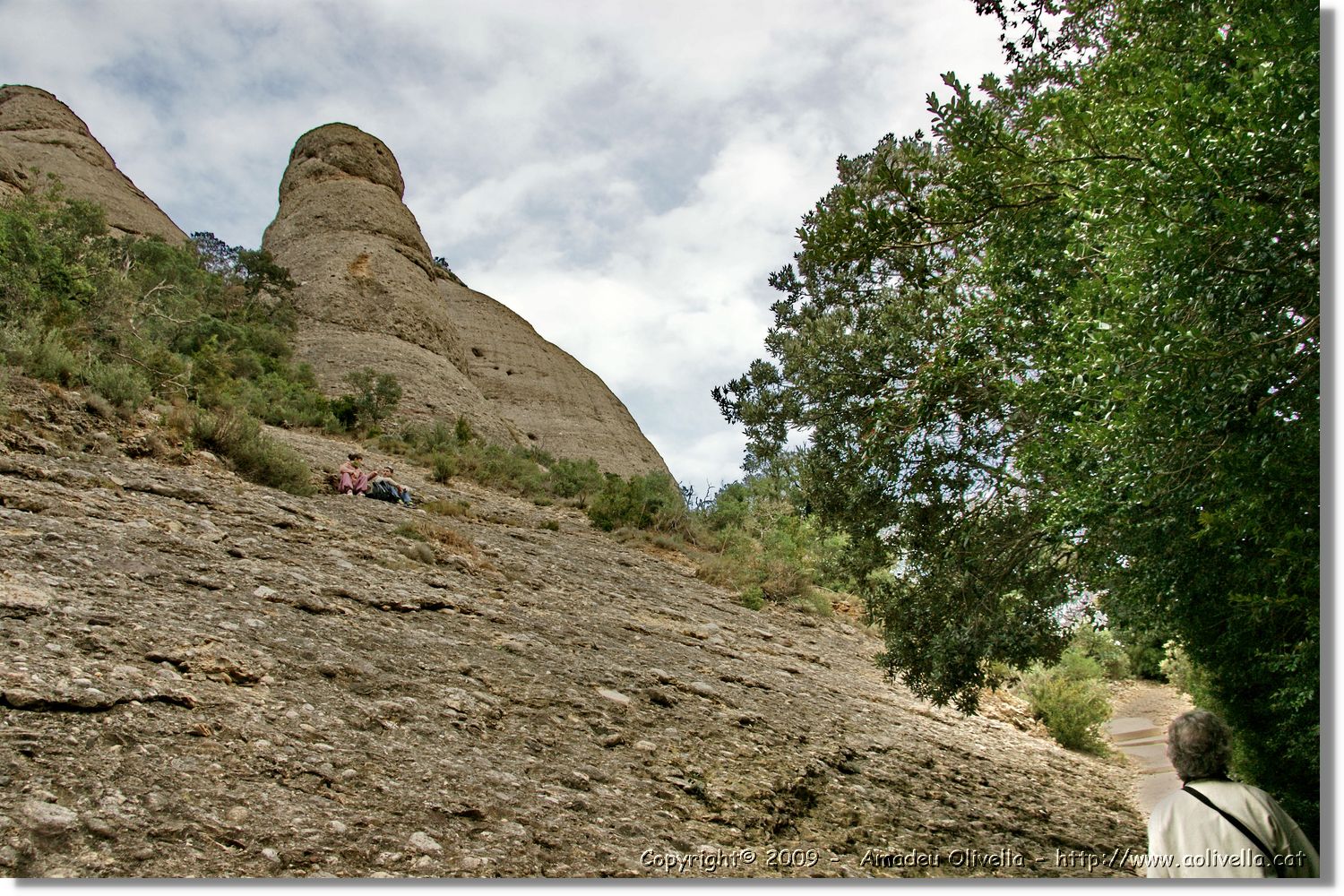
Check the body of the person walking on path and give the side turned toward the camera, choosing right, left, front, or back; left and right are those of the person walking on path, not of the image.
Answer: back

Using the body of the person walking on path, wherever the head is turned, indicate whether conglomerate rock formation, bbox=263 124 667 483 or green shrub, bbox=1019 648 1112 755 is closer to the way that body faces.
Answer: the green shrub

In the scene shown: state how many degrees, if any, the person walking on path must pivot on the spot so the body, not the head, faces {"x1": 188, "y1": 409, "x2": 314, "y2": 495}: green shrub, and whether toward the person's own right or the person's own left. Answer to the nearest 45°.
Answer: approximately 90° to the person's own left

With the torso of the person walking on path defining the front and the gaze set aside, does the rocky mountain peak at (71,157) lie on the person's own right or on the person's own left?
on the person's own left

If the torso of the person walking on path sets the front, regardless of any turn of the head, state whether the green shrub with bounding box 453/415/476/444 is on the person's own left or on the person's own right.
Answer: on the person's own left

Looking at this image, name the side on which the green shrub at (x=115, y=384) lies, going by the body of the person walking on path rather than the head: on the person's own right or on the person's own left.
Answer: on the person's own left

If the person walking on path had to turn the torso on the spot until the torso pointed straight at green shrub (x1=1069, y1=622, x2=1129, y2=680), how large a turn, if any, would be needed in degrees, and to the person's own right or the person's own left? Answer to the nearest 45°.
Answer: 0° — they already face it

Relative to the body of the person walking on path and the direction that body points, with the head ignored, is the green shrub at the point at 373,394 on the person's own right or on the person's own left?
on the person's own left

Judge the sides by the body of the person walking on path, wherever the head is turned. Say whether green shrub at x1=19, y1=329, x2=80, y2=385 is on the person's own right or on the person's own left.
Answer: on the person's own left

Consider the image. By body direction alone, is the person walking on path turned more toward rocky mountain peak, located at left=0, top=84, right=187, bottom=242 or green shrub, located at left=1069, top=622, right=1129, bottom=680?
the green shrub
